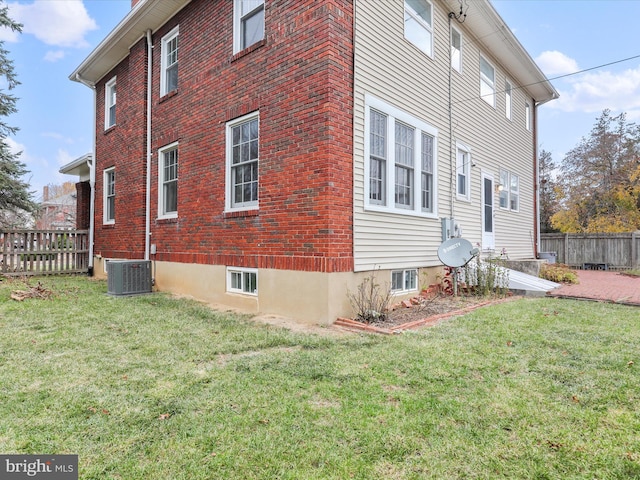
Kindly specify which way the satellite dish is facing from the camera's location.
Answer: facing the viewer and to the right of the viewer

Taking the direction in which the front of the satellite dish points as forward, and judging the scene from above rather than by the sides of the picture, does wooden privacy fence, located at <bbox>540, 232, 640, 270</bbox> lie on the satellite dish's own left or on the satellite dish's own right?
on the satellite dish's own left

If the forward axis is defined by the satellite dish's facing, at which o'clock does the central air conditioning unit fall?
The central air conditioning unit is roughly at 4 o'clock from the satellite dish.

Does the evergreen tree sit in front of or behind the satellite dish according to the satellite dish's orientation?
behind

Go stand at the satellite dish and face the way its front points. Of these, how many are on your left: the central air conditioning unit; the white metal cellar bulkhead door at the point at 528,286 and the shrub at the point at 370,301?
1

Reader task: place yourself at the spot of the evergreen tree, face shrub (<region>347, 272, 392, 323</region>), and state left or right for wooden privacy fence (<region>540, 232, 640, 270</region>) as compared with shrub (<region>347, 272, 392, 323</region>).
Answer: left

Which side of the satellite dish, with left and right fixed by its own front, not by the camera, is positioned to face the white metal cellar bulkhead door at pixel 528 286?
left

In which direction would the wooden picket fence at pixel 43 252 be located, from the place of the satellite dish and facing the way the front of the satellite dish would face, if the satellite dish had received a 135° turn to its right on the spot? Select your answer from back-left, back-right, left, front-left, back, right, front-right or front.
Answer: front

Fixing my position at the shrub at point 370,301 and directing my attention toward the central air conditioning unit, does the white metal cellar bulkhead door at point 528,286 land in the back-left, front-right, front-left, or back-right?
back-right
